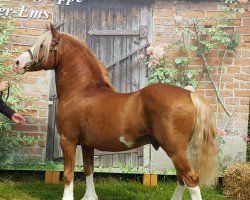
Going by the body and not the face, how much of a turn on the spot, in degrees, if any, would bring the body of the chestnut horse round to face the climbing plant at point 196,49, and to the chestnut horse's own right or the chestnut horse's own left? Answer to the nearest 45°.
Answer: approximately 135° to the chestnut horse's own right

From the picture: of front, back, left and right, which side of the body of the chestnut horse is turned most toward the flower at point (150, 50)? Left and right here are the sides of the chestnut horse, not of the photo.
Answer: right

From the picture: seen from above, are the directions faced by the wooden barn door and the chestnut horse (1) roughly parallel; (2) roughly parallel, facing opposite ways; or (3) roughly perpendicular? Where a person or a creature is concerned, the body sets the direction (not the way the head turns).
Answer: roughly perpendicular

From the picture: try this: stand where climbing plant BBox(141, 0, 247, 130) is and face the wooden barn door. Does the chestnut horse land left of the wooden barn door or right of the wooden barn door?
left

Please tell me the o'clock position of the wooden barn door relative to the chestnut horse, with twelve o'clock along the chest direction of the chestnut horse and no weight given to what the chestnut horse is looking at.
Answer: The wooden barn door is roughly at 3 o'clock from the chestnut horse.

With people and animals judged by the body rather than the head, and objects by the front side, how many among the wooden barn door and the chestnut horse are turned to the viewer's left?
1

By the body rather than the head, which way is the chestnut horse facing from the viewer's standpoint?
to the viewer's left

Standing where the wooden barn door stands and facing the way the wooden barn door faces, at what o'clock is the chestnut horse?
The chestnut horse is roughly at 12 o'clock from the wooden barn door.
